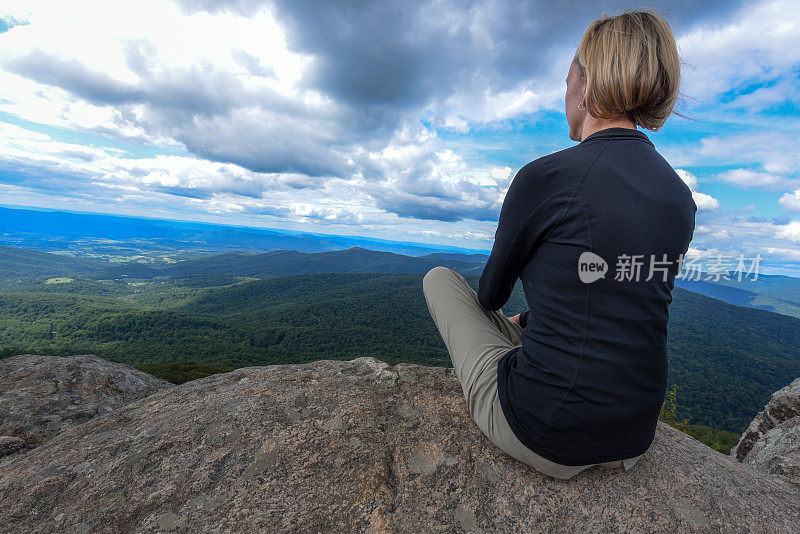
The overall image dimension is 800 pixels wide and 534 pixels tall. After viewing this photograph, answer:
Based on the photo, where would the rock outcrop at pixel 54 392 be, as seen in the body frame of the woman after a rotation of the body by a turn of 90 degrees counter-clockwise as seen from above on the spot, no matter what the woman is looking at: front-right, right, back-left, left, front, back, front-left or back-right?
front-right

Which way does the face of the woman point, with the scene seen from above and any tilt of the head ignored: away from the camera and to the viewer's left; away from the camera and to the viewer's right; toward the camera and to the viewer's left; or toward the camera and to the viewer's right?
away from the camera and to the viewer's left

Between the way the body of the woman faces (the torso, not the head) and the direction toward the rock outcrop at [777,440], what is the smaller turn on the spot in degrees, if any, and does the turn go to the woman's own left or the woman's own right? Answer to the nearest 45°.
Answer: approximately 90° to the woman's own right

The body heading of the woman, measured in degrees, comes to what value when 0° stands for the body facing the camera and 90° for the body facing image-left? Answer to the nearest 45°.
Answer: approximately 135°
